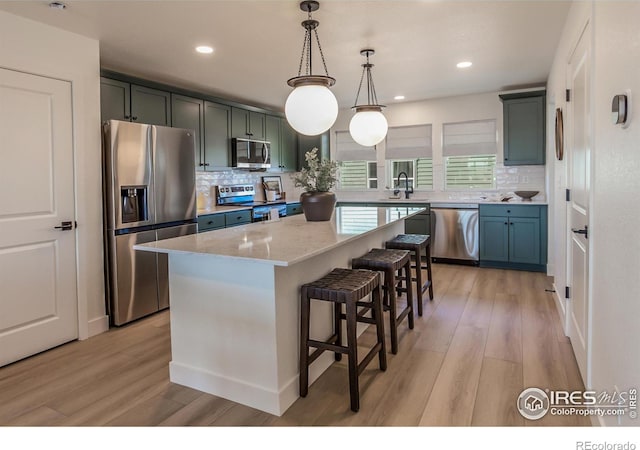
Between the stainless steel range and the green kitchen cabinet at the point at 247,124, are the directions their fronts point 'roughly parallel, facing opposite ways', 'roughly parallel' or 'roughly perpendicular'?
roughly parallel

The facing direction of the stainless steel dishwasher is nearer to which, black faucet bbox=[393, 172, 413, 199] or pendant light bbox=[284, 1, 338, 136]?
the pendant light

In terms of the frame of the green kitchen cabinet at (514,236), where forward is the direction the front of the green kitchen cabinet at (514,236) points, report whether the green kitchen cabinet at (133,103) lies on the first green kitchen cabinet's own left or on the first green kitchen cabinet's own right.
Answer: on the first green kitchen cabinet's own right

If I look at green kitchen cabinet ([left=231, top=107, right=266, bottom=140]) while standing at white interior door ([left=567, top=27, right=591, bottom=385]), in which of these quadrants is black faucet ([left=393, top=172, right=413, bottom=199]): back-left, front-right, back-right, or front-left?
front-right

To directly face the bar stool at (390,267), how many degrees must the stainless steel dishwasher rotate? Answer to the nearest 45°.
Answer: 0° — it already faces it

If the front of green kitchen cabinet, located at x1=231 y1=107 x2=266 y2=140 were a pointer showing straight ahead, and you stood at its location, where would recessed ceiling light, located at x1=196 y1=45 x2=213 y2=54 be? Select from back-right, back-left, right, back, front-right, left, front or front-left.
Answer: front-right

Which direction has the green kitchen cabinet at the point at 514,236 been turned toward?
toward the camera

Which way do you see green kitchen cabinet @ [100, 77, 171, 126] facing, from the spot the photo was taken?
facing the viewer and to the right of the viewer

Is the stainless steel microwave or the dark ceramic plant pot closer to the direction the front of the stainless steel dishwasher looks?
the dark ceramic plant pot

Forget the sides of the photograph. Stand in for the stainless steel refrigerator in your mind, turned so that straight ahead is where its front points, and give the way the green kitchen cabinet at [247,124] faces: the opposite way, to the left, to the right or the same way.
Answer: the same way

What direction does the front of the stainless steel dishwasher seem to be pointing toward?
toward the camera

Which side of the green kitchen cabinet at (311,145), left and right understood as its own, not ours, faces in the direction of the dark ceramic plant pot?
front

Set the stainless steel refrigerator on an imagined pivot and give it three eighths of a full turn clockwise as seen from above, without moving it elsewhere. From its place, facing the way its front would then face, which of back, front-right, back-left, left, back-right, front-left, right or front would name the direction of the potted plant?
back-left

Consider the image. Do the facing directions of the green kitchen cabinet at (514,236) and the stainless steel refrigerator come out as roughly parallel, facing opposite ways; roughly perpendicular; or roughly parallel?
roughly perpendicular

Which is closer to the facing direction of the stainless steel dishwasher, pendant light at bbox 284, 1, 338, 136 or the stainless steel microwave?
the pendant light
